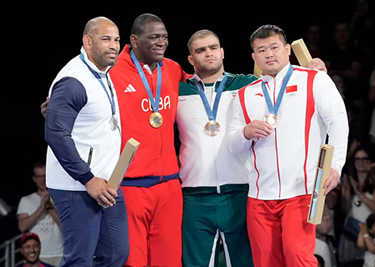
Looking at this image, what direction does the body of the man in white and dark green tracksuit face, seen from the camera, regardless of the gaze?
toward the camera

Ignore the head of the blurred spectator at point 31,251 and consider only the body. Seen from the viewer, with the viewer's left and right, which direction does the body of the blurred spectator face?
facing the viewer

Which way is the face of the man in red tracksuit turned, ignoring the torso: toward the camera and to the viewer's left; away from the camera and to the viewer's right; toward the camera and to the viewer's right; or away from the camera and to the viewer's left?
toward the camera and to the viewer's right

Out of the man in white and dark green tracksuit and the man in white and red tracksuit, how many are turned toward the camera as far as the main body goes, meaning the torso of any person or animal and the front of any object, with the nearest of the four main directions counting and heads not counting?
2

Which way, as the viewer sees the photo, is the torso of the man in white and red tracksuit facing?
toward the camera

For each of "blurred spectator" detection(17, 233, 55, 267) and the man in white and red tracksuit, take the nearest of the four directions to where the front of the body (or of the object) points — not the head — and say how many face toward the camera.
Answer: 2

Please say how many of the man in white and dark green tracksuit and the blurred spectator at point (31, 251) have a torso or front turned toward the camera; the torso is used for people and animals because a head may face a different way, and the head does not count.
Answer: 2

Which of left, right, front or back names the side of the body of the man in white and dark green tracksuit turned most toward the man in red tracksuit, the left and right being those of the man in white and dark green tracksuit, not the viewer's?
right

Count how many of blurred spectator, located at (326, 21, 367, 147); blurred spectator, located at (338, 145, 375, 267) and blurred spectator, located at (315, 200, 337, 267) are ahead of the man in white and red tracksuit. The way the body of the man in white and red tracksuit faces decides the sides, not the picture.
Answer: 0

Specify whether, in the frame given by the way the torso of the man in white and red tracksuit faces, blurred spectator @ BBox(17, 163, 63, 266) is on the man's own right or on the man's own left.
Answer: on the man's own right

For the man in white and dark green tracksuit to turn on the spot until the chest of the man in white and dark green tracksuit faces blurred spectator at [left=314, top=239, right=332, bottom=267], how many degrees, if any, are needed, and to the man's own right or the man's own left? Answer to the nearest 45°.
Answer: approximately 135° to the man's own left

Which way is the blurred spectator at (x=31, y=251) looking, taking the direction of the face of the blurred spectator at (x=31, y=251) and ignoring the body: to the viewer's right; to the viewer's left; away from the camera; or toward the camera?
toward the camera

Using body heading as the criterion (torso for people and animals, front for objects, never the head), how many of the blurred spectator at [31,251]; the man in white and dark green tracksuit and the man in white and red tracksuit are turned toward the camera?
3

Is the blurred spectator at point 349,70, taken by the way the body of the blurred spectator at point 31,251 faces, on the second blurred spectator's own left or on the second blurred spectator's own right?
on the second blurred spectator's own left

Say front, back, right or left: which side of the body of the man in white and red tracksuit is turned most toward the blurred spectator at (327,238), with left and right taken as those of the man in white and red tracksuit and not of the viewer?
back

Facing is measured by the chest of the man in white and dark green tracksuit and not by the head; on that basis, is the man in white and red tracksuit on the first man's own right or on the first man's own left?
on the first man's own left
